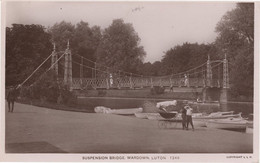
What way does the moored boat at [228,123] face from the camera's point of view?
to the viewer's left

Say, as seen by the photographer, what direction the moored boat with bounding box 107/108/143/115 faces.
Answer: facing to the left of the viewer

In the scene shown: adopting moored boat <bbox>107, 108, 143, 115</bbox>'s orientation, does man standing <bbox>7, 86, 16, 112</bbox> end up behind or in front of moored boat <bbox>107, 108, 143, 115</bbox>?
in front
